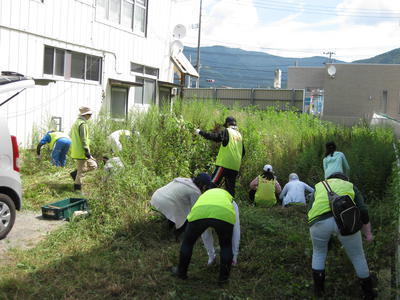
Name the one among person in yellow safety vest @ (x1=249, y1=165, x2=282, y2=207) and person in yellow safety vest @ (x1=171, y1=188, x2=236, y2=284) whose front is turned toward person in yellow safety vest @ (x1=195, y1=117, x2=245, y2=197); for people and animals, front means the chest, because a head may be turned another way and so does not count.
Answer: person in yellow safety vest @ (x1=171, y1=188, x2=236, y2=284)

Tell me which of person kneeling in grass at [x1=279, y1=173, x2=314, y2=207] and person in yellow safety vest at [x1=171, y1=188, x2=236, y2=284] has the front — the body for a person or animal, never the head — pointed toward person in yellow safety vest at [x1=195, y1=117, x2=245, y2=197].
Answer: person in yellow safety vest at [x1=171, y1=188, x2=236, y2=284]

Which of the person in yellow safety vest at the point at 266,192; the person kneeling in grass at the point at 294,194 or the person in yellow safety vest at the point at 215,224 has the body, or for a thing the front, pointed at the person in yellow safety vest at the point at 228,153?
the person in yellow safety vest at the point at 215,224

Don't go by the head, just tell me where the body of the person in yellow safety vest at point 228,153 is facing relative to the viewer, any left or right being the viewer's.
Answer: facing away from the viewer and to the left of the viewer

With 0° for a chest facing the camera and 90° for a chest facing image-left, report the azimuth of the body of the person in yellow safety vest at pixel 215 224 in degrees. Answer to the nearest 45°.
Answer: approximately 180°
